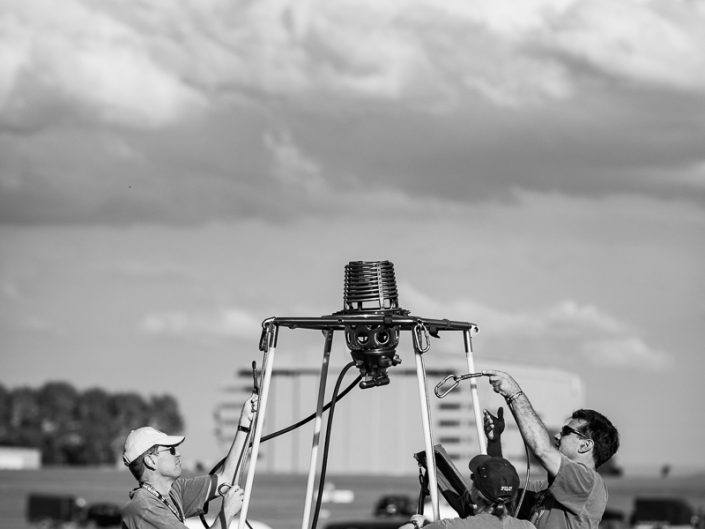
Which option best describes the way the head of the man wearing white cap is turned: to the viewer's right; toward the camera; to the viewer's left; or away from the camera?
to the viewer's right

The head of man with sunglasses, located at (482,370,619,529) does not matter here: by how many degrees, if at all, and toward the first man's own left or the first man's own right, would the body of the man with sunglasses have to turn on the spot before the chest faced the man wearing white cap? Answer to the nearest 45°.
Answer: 0° — they already face them

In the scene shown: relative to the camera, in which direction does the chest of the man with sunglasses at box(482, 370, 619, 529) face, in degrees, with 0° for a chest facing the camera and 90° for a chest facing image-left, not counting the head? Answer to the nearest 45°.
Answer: approximately 90°

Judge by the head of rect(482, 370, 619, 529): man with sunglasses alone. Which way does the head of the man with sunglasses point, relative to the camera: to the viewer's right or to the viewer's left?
to the viewer's left
